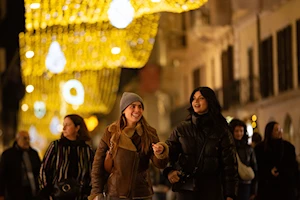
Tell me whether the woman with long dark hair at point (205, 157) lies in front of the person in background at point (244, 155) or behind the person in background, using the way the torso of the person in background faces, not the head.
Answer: in front

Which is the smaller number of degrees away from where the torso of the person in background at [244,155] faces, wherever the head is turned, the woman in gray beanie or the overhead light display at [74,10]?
the woman in gray beanie

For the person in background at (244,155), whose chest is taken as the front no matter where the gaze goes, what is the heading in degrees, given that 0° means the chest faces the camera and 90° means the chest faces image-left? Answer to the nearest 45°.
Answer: approximately 0°

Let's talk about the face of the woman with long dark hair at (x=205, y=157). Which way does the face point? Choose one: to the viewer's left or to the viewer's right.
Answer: to the viewer's left

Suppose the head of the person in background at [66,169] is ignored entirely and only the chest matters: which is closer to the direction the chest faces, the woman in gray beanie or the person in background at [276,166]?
the woman in gray beanie

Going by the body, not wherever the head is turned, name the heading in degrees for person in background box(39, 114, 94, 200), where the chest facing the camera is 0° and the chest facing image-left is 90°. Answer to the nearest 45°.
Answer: approximately 0°

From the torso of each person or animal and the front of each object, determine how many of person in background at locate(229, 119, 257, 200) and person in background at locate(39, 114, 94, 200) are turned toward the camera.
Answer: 2
